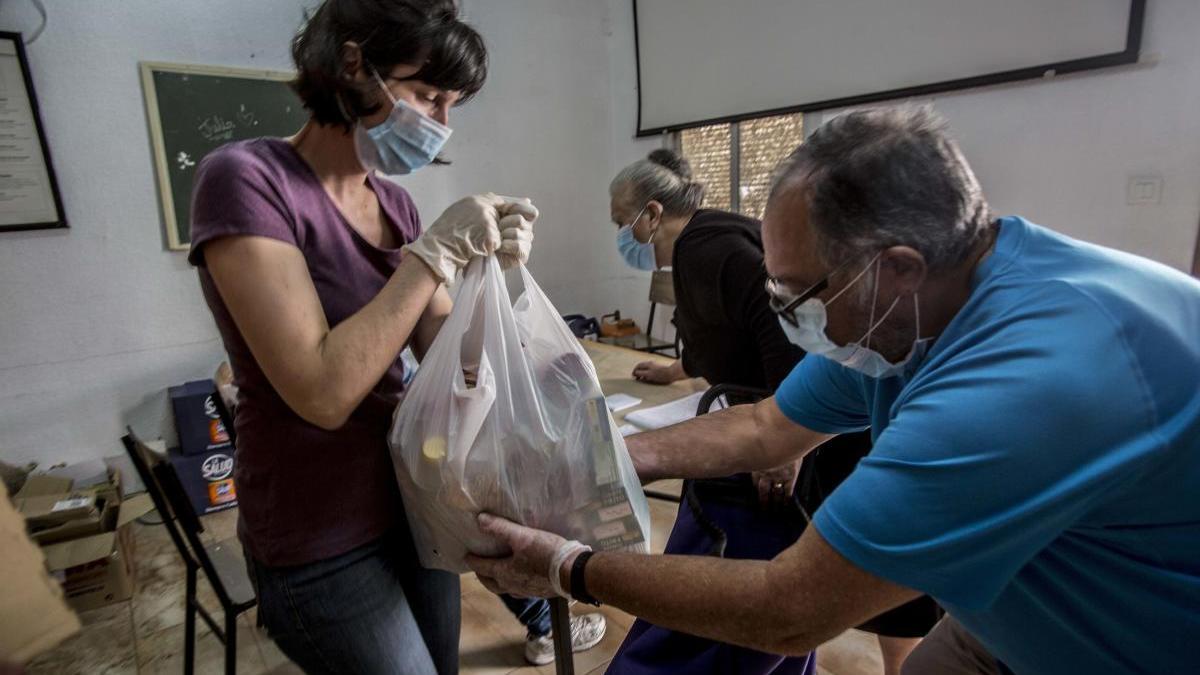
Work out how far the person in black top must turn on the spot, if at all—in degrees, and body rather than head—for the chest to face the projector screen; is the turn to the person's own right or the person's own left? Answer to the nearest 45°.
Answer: approximately 90° to the person's own right

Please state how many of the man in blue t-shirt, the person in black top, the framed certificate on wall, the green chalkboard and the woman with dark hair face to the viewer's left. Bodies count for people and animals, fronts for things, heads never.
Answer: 2

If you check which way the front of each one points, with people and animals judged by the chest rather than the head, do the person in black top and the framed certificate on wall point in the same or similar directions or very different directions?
very different directions

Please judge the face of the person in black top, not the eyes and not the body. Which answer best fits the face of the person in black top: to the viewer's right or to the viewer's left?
to the viewer's left

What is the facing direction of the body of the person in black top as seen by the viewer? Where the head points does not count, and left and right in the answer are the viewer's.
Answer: facing to the left of the viewer

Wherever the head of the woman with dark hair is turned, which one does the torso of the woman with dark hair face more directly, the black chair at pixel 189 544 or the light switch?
the light switch

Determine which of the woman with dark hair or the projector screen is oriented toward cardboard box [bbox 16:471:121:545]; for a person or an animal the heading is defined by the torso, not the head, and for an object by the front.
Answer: the projector screen
